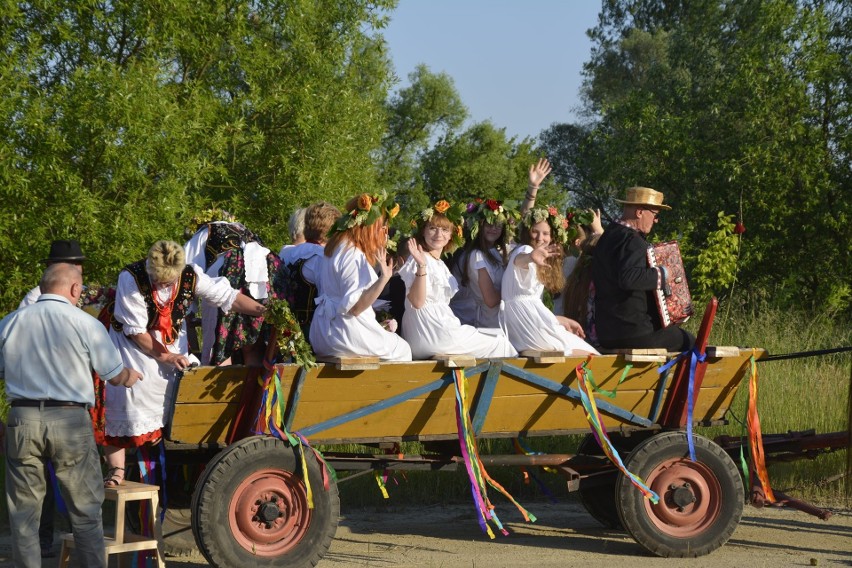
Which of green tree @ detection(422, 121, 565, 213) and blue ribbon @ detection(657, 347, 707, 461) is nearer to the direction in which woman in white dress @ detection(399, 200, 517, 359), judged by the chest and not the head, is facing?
the blue ribbon

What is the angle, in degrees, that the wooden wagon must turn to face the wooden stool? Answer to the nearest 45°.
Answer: approximately 180°

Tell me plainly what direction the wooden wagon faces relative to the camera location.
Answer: facing to the right of the viewer

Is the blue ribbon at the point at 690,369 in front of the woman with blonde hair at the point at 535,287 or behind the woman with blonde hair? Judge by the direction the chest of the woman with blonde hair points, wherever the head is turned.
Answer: in front

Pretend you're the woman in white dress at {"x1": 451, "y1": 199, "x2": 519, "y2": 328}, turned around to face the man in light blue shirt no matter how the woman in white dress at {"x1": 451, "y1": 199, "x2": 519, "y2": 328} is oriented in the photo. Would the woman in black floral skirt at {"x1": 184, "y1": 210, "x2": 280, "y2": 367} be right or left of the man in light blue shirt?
right

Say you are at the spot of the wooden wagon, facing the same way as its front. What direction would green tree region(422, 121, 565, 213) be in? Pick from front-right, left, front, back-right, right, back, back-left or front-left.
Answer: left

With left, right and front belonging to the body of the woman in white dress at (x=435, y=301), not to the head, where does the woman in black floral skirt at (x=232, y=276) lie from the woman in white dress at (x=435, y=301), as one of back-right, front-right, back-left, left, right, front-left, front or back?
back-right

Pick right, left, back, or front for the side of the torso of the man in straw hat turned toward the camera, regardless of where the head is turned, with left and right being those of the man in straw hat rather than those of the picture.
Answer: right

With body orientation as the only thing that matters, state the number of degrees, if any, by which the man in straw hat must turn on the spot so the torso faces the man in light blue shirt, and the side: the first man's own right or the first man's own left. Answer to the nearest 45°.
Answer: approximately 135° to the first man's own right

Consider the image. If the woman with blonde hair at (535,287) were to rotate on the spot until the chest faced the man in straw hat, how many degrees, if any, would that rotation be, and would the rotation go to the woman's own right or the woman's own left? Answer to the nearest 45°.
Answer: approximately 45° to the woman's own left

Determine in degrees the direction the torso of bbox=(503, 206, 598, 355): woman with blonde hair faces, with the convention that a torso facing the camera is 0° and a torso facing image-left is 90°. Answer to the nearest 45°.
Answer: approximately 315°

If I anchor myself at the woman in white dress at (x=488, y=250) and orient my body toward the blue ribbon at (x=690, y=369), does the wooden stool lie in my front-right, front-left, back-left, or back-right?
back-right

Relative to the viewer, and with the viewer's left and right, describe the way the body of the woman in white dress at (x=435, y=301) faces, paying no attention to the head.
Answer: facing the viewer and to the right of the viewer
